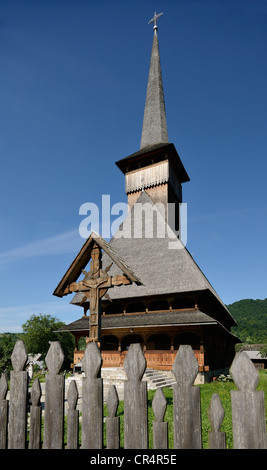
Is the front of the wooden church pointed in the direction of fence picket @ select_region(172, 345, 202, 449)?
yes

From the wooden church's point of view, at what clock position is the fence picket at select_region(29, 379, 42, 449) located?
The fence picket is roughly at 12 o'clock from the wooden church.

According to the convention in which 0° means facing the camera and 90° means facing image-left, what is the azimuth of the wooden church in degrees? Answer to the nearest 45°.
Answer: approximately 0°

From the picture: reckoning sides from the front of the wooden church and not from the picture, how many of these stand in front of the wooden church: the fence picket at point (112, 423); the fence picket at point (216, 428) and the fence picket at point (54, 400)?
3

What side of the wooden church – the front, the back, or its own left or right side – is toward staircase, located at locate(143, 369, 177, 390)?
front

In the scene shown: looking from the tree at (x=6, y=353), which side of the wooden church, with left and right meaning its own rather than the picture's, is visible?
right

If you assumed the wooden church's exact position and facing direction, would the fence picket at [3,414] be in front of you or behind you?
in front

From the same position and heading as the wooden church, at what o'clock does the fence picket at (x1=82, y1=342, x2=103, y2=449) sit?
The fence picket is roughly at 12 o'clock from the wooden church.

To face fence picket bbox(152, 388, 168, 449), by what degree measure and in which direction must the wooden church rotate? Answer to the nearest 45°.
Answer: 0° — it already faces it

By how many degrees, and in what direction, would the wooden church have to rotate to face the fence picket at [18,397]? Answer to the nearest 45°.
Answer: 0° — it already faces it

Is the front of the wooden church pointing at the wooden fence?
yes

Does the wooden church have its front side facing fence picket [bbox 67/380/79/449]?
yes

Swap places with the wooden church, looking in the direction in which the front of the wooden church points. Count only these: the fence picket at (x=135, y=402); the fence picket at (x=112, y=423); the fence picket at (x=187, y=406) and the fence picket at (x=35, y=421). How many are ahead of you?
4

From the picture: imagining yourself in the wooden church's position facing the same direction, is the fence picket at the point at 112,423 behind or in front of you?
in front

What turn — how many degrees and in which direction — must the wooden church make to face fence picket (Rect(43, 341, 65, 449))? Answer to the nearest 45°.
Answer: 0° — it already faces it
